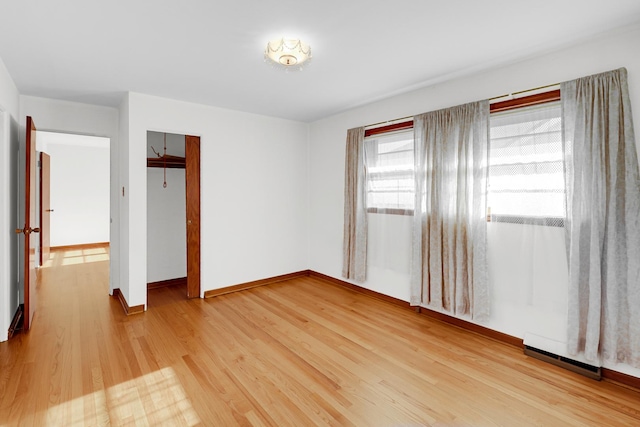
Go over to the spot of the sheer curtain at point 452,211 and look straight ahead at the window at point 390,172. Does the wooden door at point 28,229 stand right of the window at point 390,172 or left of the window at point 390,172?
left

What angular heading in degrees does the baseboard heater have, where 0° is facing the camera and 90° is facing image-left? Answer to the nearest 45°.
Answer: approximately 45°
